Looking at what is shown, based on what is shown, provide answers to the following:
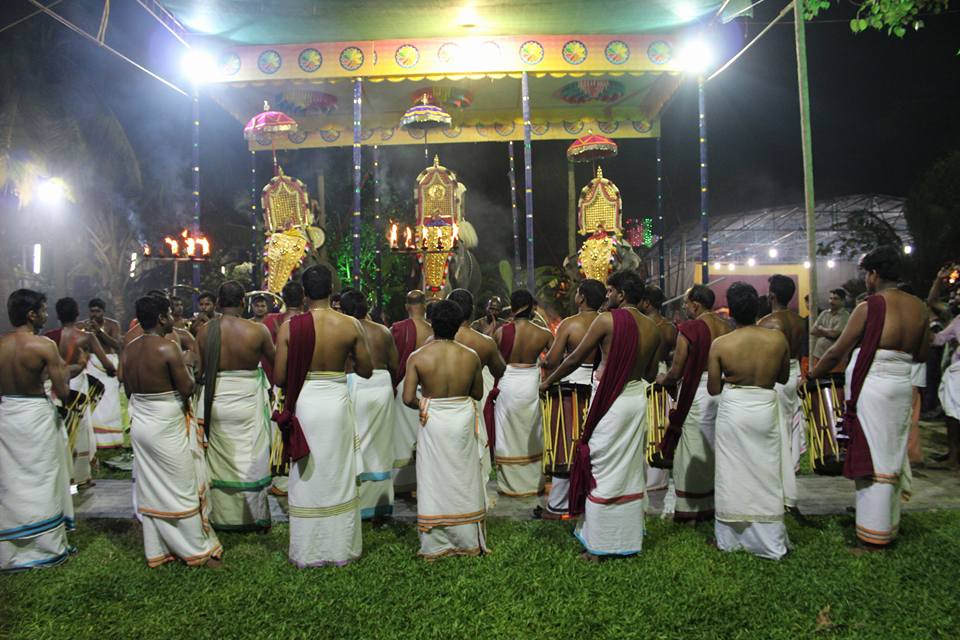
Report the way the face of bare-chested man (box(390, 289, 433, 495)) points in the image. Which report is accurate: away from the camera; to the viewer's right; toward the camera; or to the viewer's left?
away from the camera

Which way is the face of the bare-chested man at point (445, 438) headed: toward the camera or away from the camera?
away from the camera

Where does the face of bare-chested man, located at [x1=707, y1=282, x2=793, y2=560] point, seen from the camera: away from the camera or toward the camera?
away from the camera

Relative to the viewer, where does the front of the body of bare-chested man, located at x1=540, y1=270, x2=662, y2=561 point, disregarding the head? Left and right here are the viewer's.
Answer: facing away from the viewer and to the left of the viewer

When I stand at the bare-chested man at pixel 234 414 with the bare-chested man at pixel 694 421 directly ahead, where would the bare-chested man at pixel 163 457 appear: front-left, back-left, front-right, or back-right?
back-right

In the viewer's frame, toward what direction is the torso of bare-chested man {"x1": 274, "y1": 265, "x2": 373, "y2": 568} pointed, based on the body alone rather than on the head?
away from the camera

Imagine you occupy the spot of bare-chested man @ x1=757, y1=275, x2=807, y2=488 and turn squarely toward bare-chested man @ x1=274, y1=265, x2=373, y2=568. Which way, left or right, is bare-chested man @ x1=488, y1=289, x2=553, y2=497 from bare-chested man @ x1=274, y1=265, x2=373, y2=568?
right

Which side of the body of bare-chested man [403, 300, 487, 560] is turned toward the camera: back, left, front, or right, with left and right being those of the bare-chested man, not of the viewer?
back

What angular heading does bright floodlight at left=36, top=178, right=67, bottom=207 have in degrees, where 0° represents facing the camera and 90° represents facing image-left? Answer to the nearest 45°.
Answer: approximately 0°

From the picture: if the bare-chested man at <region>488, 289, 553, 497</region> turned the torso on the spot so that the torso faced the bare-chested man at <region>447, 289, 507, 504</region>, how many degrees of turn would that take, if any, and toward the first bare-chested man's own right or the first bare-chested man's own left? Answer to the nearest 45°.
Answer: approximately 135° to the first bare-chested man's own left

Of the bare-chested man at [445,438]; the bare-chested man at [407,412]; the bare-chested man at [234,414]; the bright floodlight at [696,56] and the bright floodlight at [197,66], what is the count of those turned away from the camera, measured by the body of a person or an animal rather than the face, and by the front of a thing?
3
